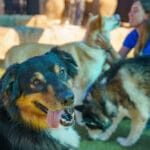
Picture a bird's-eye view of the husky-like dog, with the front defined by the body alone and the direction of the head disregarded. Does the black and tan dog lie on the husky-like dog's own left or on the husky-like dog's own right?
on the husky-like dog's own left

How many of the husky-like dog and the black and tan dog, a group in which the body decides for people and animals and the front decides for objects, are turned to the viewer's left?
1

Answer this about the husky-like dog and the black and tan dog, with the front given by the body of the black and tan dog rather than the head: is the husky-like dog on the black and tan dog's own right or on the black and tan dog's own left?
on the black and tan dog's own left

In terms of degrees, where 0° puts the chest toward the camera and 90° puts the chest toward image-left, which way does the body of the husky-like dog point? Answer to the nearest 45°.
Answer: approximately 90°

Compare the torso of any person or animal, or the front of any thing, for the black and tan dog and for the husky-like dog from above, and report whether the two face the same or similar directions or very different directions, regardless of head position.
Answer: very different directions

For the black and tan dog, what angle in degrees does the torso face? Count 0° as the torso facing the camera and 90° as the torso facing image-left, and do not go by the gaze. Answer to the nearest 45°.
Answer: approximately 315°
